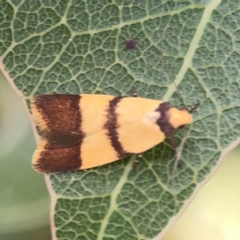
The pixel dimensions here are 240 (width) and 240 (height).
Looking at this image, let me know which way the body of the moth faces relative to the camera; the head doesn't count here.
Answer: to the viewer's right
